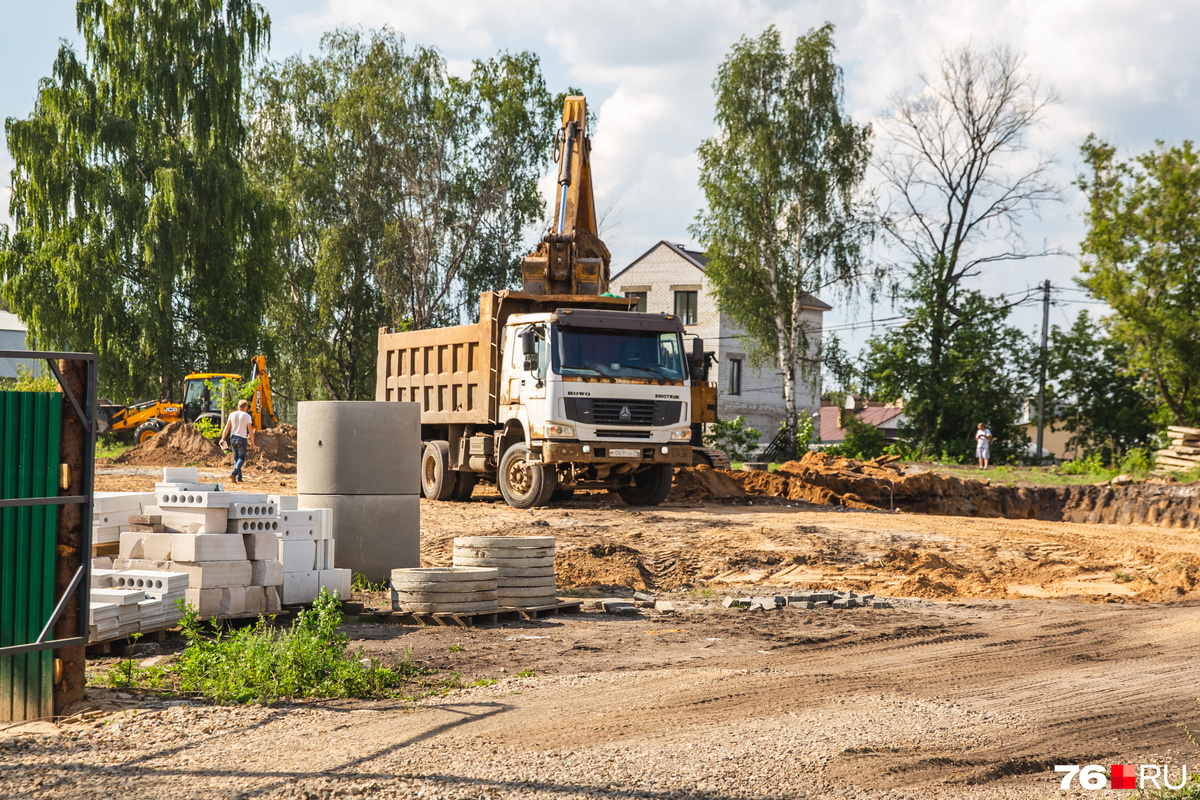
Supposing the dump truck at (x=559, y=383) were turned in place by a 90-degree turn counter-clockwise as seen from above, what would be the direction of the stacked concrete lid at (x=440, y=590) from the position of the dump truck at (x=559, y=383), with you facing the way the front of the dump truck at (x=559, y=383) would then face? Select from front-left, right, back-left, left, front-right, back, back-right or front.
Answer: back-right

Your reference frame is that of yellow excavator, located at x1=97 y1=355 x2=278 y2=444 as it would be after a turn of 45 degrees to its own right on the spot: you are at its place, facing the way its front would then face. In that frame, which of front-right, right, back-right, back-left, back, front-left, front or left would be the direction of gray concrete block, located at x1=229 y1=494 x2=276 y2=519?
back-left

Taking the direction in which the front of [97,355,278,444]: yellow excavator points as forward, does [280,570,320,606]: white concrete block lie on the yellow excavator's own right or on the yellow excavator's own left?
on the yellow excavator's own left

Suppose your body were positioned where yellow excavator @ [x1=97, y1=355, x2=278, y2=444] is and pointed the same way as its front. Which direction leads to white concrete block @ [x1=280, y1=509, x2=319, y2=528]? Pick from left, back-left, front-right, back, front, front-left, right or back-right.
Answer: left

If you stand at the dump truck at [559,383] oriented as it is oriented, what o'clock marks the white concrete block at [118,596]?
The white concrete block is roughly at 2 o'clock from the dump truck.

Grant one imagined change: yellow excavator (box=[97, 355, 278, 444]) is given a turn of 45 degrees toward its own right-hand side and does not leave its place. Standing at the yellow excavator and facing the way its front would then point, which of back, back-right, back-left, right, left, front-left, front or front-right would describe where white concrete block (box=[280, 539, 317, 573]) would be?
back-left

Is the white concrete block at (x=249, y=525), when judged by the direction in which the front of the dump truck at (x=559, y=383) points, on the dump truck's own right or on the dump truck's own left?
on the dump truck's own right

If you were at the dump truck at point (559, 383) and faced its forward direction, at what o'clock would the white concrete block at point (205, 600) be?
The white concrete block is roughly at 2 o'clock from the dump truck.

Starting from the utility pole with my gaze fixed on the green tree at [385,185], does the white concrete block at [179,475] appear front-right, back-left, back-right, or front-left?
front-left

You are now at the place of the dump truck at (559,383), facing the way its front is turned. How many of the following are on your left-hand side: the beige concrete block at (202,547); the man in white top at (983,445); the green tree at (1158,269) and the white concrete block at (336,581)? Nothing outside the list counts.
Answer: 2

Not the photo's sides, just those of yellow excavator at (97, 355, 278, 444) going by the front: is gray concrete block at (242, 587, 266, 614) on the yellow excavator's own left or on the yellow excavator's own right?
on the yellow excavator's own left

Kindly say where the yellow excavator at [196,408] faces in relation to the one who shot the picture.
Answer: facing to the left of the viewer

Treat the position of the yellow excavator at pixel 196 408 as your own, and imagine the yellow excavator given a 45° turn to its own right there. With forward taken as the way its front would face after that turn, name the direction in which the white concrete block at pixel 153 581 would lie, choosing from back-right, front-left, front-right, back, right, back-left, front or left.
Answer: back-left

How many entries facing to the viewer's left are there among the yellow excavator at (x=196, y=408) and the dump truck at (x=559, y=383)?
1

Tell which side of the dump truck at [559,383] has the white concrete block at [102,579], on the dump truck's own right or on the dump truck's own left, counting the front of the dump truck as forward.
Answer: on the dump truck's own right
